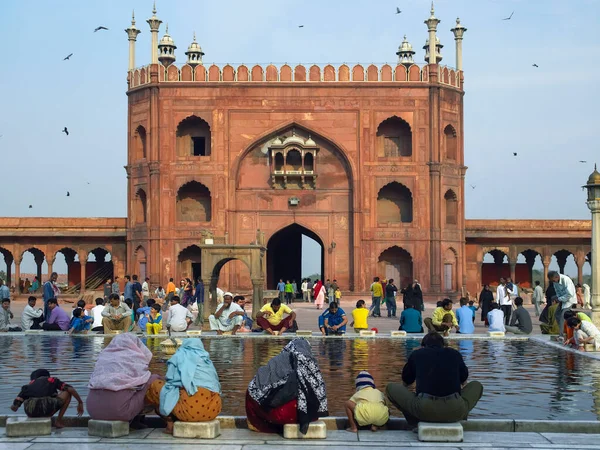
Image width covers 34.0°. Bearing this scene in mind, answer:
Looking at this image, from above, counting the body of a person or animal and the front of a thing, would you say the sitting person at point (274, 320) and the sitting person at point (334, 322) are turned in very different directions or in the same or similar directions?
same or similar directions

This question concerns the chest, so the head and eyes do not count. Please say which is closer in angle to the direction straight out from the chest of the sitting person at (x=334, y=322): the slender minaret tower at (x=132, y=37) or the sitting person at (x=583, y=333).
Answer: the sitting person

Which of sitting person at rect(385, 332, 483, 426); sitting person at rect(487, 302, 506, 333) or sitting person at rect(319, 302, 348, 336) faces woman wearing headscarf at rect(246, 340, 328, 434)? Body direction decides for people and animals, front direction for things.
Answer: sitting person at rect(319, 302, 348, 336)

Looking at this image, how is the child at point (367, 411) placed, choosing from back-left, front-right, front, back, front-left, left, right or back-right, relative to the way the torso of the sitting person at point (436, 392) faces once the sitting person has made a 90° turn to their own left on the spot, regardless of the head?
front

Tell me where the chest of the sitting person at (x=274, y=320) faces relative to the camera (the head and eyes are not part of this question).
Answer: toward the camera

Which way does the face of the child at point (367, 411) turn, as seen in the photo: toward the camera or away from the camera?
away from the camera

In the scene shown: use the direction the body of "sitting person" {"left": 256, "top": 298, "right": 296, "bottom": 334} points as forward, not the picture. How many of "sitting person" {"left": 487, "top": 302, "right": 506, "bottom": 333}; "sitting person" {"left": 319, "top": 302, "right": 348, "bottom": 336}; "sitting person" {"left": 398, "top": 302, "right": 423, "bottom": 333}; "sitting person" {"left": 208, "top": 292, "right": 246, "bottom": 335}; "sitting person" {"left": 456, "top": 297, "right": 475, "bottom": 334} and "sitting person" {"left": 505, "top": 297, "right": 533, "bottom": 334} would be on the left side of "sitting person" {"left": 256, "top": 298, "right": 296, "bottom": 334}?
5

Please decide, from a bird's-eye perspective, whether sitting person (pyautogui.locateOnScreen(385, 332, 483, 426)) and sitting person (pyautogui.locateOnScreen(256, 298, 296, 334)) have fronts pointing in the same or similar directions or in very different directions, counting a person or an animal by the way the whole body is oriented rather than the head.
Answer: very different directions

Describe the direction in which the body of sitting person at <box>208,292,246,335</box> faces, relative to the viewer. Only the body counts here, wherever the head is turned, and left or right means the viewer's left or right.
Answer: facing the viewer

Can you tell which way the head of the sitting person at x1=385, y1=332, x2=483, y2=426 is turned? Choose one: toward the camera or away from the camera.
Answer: away from the camera
